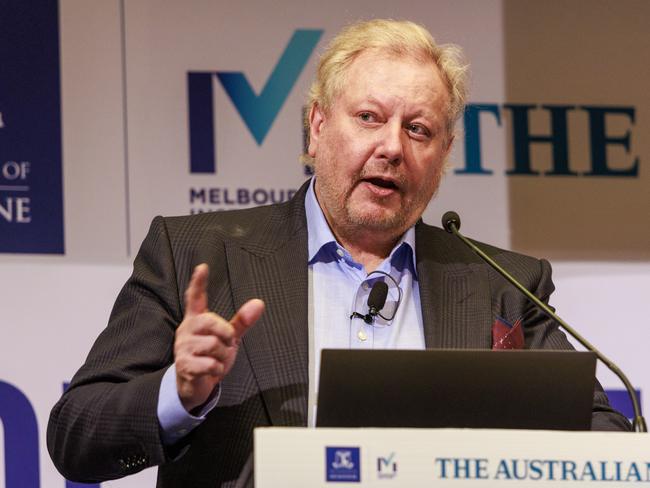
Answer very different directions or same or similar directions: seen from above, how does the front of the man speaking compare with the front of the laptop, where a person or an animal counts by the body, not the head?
very different directions

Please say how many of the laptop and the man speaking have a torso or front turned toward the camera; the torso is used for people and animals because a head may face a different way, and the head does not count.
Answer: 1

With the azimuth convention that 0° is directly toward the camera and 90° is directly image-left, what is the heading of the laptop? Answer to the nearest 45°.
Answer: approximately 180°

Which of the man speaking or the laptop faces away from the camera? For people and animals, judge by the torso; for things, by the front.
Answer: the laptop

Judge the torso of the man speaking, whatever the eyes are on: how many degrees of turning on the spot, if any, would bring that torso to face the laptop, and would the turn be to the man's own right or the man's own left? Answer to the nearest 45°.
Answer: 0° — they already face it

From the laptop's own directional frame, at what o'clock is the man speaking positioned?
The man speaking is roughly at 11 o'clock from the laptop.
